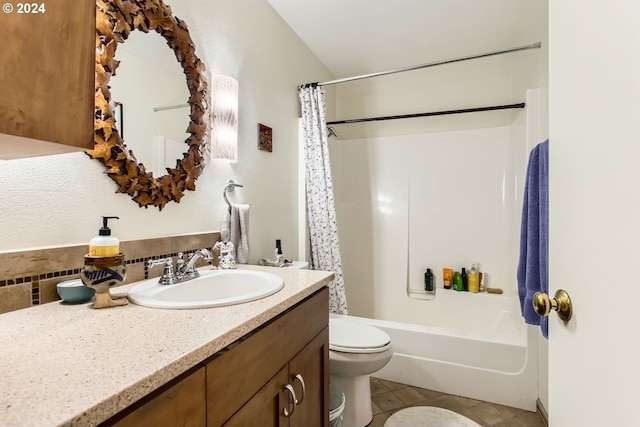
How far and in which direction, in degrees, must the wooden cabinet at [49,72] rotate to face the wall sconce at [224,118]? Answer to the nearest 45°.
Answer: approximately 90° to its left

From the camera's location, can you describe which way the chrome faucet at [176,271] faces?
facing the viewer and to the right of the viewer

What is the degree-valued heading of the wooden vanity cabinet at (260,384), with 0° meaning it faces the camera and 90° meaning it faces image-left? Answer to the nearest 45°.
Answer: approximately 315°

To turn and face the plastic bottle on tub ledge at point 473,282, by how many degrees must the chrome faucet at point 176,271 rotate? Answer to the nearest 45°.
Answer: approximately 45° to its left

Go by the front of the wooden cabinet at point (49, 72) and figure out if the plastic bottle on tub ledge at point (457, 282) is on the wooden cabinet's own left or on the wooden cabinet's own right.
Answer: on the wooden cabinet's own left

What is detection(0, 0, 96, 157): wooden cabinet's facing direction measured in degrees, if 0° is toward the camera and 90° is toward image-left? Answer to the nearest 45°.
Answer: approximately 315°

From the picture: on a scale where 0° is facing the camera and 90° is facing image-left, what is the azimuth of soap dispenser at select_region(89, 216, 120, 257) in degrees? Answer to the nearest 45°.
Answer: approximately 270°

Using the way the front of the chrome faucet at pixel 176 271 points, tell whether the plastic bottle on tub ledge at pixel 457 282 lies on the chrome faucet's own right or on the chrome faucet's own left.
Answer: on the chrome faucet's own left

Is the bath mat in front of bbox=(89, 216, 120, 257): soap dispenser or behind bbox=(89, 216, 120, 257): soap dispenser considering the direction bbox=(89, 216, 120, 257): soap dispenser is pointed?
in front

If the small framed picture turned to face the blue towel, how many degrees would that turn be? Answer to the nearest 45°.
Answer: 0° — it already faces it
